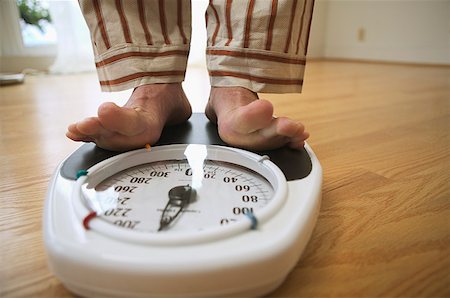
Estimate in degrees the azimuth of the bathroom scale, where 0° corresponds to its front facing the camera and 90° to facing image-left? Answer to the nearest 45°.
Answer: approximately 0°

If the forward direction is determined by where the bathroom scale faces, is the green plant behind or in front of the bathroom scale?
behind
